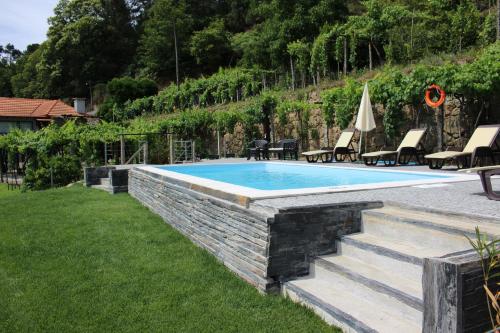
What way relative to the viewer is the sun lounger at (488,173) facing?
to the viewer's left

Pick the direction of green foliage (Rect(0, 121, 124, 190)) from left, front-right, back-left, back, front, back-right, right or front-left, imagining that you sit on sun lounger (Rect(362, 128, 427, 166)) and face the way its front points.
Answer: front-right

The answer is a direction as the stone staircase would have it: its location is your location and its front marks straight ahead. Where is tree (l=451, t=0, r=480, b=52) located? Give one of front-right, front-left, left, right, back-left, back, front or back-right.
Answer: back-right

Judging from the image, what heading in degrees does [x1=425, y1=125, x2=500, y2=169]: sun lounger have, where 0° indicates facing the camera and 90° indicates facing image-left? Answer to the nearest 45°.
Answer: approximately 45°

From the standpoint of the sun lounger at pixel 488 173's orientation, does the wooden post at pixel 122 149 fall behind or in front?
in front

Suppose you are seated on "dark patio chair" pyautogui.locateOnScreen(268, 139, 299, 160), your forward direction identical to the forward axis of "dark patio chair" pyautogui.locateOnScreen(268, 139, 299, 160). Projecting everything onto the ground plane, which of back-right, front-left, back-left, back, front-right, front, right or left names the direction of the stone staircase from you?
left

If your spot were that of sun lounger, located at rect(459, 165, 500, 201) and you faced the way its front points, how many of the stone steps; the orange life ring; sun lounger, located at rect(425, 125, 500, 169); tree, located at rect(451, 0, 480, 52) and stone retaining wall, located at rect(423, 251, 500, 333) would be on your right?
3

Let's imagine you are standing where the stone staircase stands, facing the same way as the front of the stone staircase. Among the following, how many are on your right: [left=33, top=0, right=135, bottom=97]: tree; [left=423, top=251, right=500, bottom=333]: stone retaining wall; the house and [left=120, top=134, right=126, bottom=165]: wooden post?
3

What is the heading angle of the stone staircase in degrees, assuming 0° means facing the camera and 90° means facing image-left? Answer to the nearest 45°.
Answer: approximately 45°

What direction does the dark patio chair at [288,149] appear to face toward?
to the viewer's left

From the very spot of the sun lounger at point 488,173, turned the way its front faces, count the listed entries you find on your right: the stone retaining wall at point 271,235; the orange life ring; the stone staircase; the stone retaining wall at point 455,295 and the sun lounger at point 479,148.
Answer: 2

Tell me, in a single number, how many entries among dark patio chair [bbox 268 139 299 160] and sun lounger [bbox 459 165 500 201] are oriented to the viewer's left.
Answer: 2

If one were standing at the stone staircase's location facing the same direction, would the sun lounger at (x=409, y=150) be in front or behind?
behind

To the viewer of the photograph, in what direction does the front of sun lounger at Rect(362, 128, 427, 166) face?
facing the viewer and to the left of the viewer
